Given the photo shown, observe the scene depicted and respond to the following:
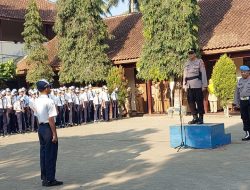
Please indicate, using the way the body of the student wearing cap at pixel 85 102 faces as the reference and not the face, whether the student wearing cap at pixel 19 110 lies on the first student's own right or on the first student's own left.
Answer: on the first student's own right

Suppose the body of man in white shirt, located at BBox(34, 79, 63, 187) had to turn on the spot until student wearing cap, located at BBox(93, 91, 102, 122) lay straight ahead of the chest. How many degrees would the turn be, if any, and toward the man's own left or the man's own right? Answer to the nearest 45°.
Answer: approximately 45° to the man's own left

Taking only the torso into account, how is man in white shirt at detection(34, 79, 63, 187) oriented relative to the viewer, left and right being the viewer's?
facing away from the viewer and to the right of the viewer

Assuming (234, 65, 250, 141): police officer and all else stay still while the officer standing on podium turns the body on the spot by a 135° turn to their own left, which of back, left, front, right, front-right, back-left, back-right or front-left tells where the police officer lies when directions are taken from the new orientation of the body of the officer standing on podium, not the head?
front-left

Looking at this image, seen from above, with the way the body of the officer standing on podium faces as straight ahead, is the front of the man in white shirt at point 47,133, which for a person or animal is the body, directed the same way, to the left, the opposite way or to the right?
the opposite way

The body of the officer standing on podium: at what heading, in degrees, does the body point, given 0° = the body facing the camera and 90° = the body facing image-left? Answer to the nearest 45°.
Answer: approximately 45°

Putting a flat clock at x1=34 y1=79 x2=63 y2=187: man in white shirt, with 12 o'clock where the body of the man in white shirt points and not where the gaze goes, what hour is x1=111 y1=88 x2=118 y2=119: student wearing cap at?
The student wearing cap is roughly at 11 o'clock from the man in white shirt.

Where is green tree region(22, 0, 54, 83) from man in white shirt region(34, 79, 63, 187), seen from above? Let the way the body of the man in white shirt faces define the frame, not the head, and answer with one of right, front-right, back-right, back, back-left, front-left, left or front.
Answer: front-left

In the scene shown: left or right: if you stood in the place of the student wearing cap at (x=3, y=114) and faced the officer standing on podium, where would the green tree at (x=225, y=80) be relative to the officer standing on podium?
left

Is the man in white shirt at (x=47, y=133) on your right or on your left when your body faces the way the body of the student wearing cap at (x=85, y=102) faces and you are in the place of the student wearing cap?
on your right

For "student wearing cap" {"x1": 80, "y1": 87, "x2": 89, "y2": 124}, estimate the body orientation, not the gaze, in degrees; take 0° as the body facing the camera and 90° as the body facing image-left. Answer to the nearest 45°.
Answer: approximately 315°
